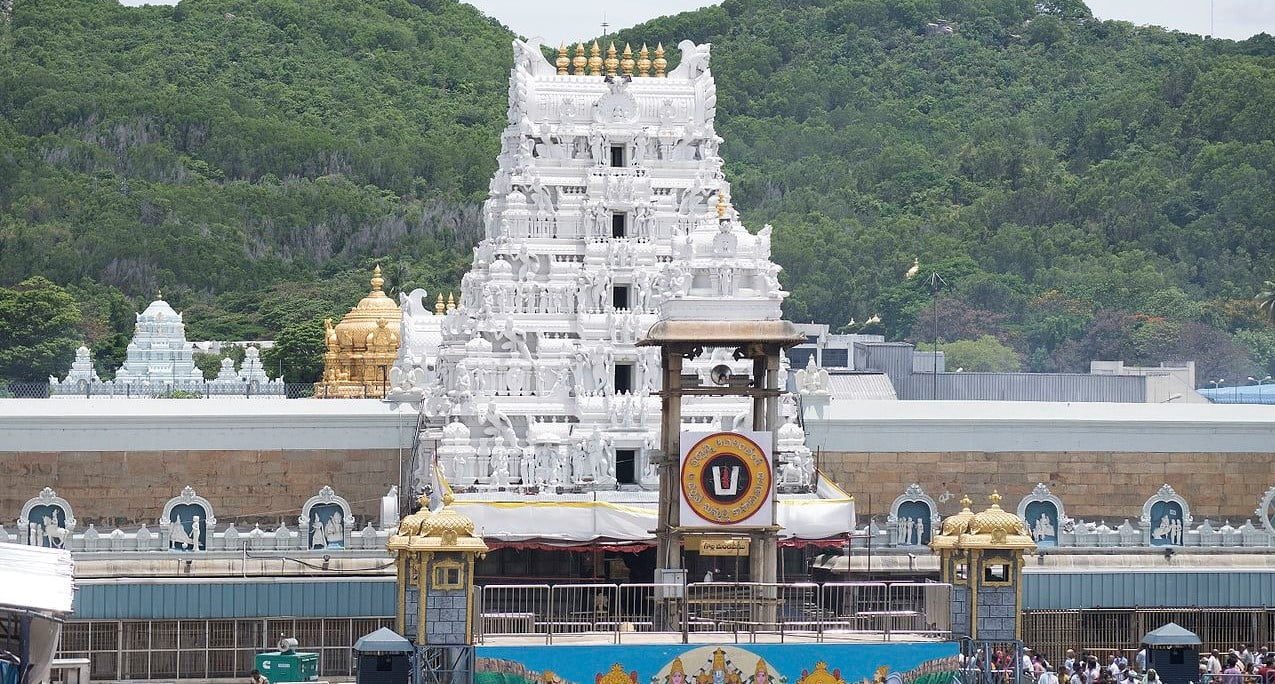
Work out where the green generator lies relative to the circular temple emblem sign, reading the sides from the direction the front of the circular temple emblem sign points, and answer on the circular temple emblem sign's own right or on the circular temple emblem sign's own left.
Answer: on the circular temple emblem sign's own right

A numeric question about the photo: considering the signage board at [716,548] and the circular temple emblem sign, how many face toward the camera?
2

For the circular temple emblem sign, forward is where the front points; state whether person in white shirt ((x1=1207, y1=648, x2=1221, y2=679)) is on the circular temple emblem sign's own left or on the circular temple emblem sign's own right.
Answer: on the circular temple emblem sign's own left

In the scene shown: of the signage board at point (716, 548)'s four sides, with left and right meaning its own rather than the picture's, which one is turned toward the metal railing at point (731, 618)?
front

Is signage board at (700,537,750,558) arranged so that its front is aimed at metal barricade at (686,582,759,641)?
yes

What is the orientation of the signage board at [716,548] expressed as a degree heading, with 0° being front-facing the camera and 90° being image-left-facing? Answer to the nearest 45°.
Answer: approximately 0°
